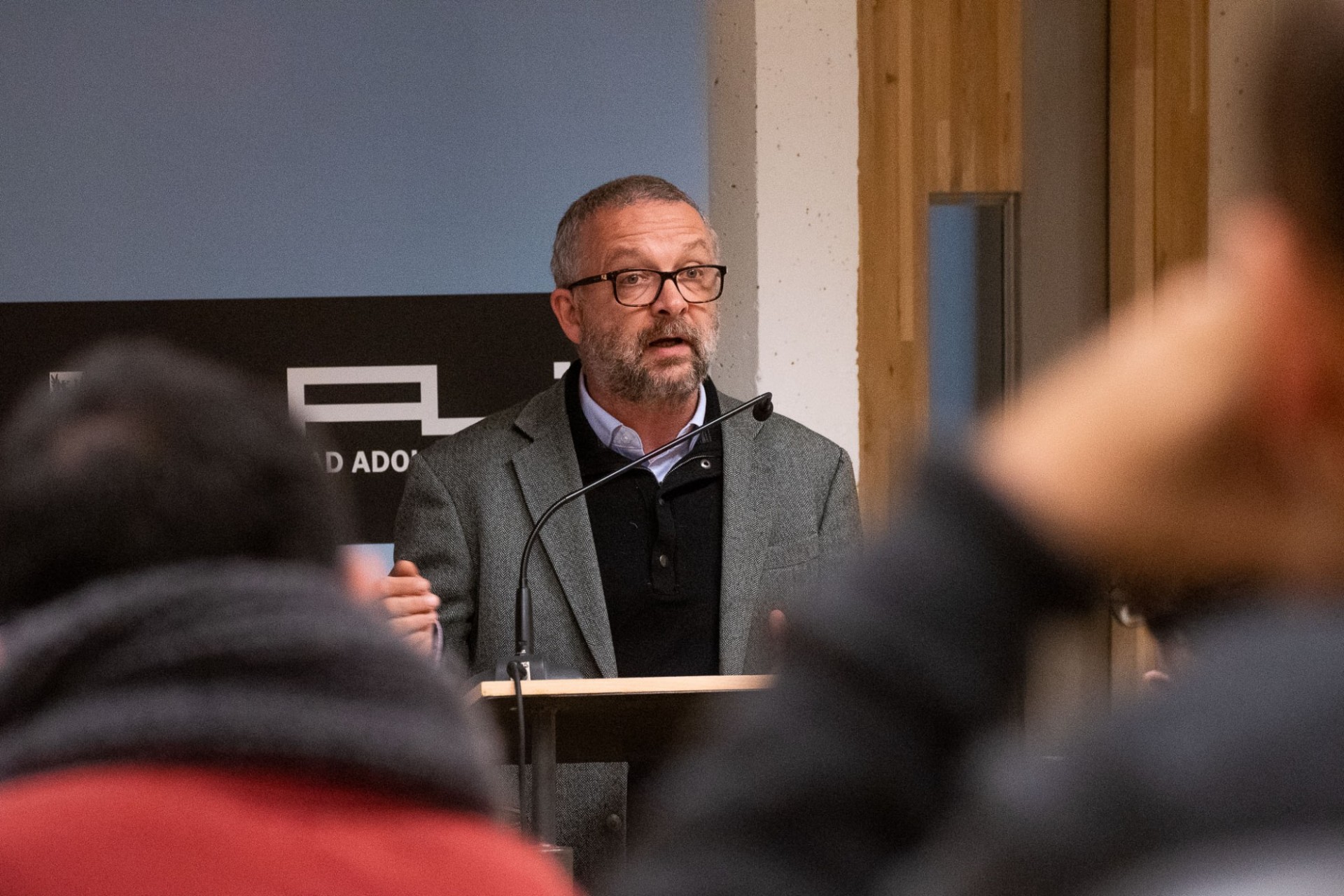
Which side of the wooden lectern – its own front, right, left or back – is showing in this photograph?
front

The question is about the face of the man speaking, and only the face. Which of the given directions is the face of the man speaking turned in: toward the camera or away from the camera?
toward the camera

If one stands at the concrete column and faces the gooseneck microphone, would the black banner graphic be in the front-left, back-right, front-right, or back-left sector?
front-right

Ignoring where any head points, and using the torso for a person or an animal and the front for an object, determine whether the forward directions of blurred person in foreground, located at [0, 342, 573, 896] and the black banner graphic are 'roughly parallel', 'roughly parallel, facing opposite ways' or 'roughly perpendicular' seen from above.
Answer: roughly parallel, facing opposite ways

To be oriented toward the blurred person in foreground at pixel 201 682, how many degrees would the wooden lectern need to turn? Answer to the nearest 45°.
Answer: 0° — it already faces them

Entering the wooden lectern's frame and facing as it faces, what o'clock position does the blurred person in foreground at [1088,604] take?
The blurred person in foreground is roughly at 12 o'clock from the wooden lectern.

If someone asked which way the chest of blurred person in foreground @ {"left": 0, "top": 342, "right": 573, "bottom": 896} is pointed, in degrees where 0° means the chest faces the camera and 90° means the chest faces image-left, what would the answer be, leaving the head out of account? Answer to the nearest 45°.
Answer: approximately 180°

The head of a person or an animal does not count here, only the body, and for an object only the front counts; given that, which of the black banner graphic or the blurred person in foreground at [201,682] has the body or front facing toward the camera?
the black banner graphic

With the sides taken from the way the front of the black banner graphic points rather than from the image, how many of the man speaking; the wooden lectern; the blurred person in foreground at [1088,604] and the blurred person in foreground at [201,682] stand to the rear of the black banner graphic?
0

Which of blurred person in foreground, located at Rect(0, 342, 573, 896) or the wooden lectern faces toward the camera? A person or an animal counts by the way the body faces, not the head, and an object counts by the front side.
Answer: the wooden lectern

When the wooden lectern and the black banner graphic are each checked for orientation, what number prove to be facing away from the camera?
0

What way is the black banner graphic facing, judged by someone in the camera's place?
facing the viewer

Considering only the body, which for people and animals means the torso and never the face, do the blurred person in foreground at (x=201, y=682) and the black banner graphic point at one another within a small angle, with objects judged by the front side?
yes

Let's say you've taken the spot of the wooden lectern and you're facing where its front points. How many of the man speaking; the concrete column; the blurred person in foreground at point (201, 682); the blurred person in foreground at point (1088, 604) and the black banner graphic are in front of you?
2

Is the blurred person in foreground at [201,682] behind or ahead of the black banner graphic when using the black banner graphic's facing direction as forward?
ahead
